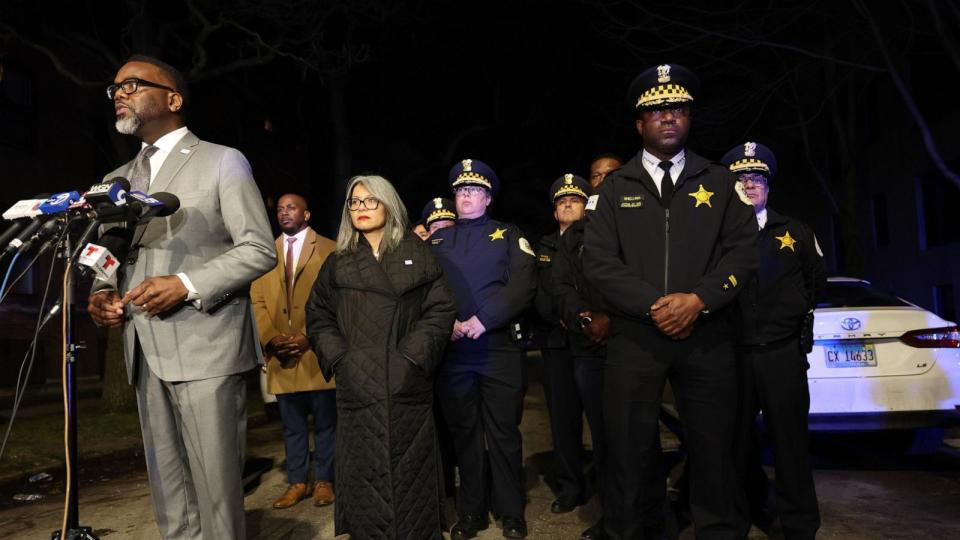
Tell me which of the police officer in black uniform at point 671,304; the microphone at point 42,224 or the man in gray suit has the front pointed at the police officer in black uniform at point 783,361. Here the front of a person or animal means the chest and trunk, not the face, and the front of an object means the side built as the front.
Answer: the microphone

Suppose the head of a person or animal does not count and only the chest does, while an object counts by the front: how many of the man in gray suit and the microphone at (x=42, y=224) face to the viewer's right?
1

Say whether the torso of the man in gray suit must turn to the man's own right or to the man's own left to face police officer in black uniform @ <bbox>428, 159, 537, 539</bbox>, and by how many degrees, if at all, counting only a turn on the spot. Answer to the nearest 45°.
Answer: approximately 180°

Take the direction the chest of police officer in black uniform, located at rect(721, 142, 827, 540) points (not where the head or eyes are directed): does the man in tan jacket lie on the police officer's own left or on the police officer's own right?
on the police officer's own right

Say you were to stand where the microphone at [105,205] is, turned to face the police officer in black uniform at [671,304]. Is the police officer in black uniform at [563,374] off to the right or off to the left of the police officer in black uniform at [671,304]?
left

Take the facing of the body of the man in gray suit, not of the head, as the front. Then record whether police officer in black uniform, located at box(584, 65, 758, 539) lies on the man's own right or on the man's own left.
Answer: on the man's own left

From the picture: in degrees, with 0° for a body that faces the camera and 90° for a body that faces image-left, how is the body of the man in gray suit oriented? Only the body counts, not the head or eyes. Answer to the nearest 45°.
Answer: approximately 45°

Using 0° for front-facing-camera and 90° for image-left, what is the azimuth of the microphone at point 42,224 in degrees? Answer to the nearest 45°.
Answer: approximately 270°
